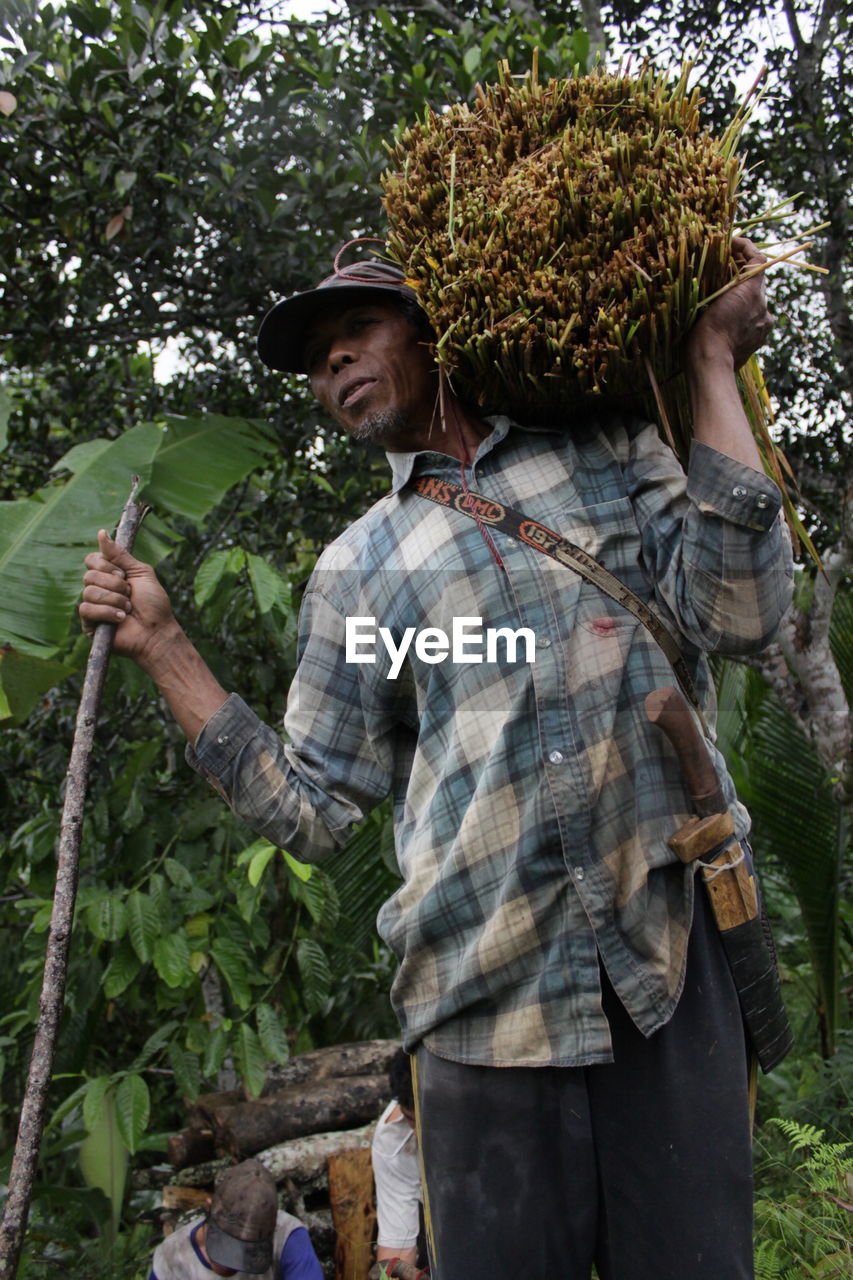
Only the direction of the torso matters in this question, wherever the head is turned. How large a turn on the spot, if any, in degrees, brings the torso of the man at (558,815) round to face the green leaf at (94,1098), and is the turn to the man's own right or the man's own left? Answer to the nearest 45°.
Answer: approximately 135° to the man's own right

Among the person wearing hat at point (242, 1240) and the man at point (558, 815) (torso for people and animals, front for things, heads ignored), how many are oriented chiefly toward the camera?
2

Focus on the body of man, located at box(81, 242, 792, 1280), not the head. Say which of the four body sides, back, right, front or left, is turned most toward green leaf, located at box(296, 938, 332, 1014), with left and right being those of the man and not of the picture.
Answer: back

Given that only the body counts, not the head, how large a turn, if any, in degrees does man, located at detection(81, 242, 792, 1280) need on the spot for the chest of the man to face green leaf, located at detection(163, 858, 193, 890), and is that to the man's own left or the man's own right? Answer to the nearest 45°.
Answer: approximately 135° to the man's own right

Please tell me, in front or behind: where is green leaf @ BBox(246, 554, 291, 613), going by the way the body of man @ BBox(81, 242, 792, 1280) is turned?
behind

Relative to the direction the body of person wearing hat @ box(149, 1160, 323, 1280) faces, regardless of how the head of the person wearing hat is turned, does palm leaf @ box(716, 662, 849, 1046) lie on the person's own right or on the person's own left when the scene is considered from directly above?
on the person's own left

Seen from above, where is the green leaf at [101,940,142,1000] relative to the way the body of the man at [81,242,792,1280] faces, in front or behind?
behind

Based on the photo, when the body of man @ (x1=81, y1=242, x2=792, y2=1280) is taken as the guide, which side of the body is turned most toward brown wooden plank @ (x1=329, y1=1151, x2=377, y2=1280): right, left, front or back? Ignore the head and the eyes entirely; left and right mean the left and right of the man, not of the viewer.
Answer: back

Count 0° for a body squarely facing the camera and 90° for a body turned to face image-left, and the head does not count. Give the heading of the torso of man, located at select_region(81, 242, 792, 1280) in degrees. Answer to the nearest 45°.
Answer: approximately 0°

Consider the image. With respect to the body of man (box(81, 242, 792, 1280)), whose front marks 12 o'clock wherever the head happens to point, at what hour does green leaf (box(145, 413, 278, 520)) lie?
The green leaf is roughly at 5 o'clock from the man.
